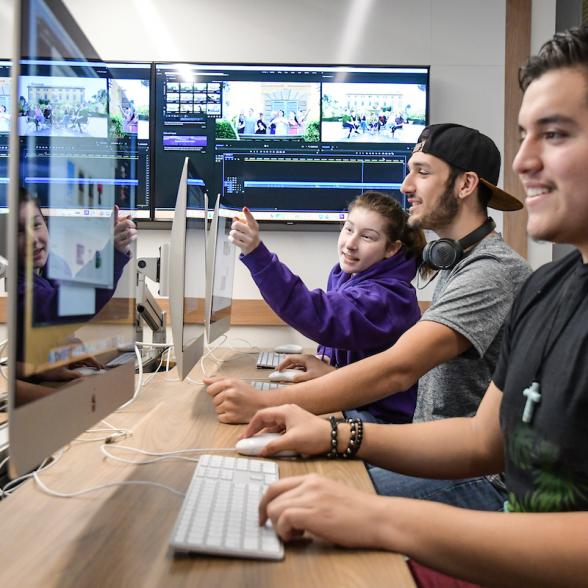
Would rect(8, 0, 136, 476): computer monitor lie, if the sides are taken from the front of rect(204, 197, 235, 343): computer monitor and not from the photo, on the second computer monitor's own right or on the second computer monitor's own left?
on the second computer monitor's own right

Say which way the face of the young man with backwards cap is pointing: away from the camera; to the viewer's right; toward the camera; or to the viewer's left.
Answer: to the viewer's left

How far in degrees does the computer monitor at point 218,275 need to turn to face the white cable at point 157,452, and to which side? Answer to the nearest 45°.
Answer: approximately 90° to its right

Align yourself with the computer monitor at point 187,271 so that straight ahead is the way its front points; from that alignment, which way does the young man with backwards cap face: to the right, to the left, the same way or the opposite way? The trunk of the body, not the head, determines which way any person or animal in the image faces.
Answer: the opposite way

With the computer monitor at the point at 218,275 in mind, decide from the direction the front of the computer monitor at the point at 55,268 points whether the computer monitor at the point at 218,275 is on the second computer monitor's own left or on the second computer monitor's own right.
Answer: on the second computer monitor's own left

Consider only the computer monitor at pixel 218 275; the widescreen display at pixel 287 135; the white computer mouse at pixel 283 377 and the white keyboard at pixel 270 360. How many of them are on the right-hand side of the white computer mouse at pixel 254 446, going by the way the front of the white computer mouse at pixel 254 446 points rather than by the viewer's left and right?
4

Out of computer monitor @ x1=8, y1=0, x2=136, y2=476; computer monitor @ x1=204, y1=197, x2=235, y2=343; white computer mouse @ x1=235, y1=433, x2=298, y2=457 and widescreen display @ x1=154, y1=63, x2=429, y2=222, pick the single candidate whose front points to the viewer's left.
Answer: the white computer mouse

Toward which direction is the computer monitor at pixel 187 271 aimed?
to the viewer's right

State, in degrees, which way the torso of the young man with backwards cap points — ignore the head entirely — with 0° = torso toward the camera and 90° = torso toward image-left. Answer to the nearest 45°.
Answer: approximately 90°

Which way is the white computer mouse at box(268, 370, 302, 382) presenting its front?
to the viewer's left

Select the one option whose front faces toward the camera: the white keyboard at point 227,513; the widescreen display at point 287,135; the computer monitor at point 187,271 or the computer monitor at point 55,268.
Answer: the widescreen display

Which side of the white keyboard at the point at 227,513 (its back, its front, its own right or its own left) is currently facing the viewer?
right

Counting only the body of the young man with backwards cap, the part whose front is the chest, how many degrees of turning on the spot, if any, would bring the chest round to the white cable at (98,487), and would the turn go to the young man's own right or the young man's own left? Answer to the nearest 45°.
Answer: approximately 45° to the young man's own left

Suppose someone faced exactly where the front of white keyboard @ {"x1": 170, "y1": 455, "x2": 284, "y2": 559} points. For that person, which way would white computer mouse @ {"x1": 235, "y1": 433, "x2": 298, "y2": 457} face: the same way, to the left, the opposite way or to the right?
the opposite way

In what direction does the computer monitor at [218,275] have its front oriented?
to the viewer's right
